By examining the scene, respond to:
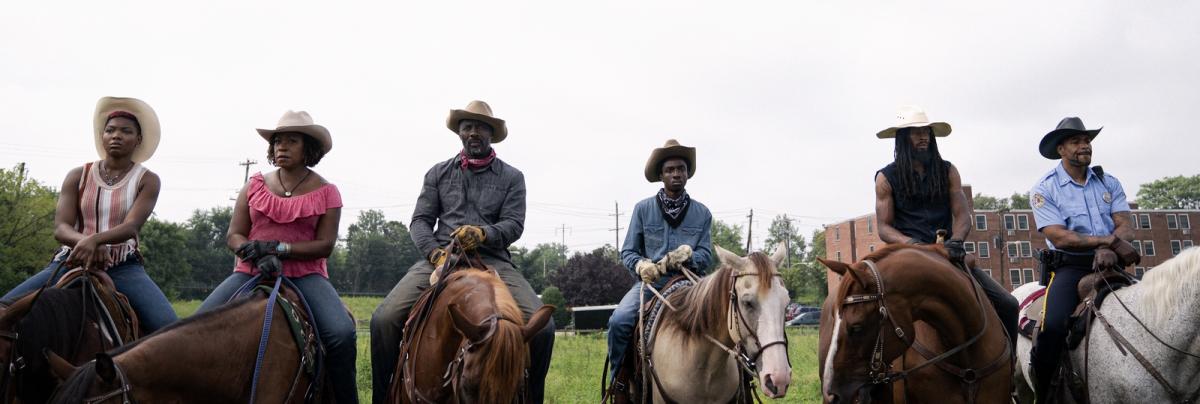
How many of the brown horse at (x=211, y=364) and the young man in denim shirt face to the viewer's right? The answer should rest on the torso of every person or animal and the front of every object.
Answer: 0

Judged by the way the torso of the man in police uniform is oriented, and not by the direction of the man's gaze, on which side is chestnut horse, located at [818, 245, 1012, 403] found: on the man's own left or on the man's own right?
on the man's own right

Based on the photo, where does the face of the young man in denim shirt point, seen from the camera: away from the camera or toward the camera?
toward the camera

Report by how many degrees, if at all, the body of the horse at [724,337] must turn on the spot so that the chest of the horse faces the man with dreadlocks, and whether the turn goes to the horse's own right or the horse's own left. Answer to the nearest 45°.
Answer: approximately 45° to the horse's own left

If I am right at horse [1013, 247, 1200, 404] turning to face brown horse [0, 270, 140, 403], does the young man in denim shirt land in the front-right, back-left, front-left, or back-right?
front-right

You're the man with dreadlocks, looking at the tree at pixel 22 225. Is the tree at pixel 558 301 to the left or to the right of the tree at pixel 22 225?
right

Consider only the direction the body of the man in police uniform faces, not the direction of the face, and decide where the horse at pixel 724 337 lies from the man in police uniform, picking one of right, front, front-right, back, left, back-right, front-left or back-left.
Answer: right

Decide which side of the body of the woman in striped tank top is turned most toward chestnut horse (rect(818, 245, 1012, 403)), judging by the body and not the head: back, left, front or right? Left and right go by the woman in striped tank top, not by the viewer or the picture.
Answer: left

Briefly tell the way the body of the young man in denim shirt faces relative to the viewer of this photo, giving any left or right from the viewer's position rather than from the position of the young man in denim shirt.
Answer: facing the viewer

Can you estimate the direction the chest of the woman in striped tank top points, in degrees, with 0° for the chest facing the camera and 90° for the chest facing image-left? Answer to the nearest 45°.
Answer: approximately 45°

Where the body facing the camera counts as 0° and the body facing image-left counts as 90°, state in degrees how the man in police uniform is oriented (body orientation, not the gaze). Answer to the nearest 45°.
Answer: approximately 315°

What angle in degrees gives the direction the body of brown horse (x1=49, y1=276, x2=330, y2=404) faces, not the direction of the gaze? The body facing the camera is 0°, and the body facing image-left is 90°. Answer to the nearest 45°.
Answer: approximately 45°
